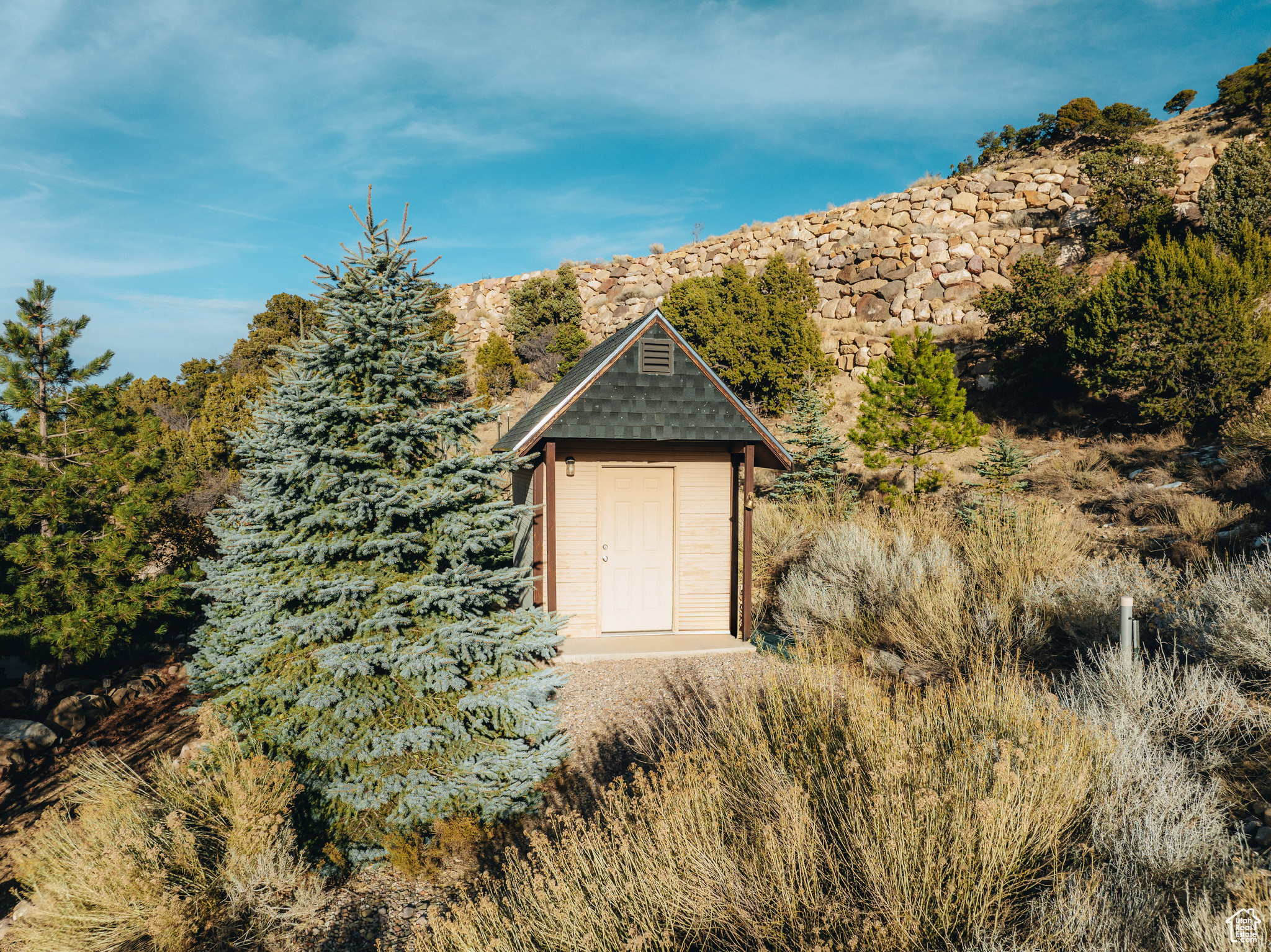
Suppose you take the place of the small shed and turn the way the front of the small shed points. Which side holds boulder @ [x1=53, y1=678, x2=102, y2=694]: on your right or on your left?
on your right

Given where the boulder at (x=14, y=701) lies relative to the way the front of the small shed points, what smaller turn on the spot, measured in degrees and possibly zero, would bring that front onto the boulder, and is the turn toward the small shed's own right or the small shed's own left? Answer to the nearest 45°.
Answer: approximately 90° to the small shed's own right

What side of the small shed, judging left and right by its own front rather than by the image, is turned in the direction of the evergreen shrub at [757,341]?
back

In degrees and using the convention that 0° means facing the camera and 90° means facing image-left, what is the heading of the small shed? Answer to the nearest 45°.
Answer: approximately 0°

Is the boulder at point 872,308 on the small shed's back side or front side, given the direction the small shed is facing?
on the back side

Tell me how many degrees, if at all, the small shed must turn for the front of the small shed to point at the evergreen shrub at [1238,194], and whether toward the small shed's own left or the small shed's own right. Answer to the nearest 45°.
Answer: approximately 135° to the small shed's own left
